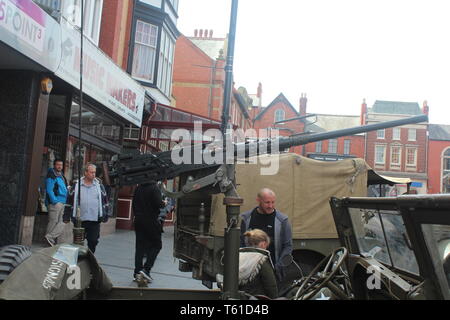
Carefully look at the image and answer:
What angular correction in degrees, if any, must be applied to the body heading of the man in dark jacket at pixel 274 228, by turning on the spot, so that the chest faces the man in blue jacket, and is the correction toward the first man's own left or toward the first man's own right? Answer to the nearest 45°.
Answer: approximately 135° to the first man's own right

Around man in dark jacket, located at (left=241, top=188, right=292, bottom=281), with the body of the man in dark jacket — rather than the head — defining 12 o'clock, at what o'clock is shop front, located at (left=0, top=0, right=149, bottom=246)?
The shop front is roughly at 4 o'clock from the man in dark jacket.

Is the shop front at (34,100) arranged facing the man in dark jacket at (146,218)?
yes

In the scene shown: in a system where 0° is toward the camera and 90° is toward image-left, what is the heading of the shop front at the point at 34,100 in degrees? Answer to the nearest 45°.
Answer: approximately 315°

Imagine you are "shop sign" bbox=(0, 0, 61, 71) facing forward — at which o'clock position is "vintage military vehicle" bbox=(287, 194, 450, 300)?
The vintage military vehicle is roughly at 1 o'clock from the shop sign.

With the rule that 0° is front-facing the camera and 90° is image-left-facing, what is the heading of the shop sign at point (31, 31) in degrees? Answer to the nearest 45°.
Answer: approximately 315°

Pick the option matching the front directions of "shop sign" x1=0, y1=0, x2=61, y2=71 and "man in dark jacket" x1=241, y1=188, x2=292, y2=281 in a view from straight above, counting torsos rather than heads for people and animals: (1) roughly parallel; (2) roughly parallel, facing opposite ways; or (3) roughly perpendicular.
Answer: roughly perpendicular

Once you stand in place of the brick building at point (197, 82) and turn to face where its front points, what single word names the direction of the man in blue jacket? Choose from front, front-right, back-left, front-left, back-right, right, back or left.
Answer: front-right

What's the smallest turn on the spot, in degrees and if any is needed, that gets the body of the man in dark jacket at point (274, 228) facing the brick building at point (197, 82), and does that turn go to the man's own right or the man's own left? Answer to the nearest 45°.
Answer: approximately 180°

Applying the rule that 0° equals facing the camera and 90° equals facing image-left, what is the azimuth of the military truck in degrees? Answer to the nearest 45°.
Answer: approximately 225°

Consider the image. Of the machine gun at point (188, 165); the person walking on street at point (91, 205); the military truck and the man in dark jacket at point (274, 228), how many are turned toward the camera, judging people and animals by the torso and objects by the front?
2

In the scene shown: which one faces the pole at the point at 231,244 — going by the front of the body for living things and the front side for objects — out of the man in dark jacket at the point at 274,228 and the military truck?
the man in dark jacket

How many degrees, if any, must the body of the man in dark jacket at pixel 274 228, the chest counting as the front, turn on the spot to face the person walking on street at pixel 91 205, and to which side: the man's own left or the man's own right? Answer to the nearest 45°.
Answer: approximately 135° to the man's own right
